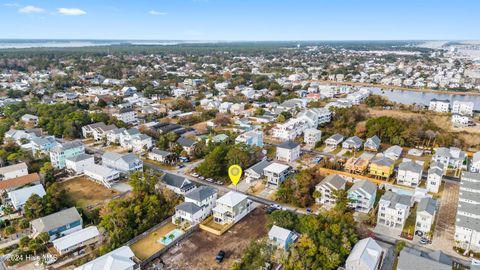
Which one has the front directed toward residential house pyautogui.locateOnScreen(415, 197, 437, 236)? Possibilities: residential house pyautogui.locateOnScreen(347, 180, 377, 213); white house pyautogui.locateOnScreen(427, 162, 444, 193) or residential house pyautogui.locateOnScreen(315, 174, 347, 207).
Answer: the white house

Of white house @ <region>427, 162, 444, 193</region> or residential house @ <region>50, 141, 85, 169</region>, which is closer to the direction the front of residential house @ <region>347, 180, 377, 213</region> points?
the residential house

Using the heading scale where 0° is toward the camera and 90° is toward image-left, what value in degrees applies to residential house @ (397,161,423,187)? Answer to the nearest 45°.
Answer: approximately 45°

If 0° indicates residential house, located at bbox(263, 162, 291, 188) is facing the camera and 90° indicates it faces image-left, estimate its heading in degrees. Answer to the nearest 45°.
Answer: approximately 45°

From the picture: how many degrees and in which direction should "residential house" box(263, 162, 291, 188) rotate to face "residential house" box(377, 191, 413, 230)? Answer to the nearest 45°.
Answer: approximately 90° to its left

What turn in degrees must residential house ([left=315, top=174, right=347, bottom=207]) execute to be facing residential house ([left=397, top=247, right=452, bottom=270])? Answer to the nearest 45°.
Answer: approximately 90° to its left

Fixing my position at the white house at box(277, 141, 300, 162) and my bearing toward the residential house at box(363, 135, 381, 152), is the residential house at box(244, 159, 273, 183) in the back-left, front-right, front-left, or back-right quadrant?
back-right

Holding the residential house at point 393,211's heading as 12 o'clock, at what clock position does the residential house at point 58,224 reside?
the residential house at point 58,224 is roughly at 2 o'clock from the residential house at point 393,211.

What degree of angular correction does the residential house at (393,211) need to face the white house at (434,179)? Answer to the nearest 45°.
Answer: approximately 180°
